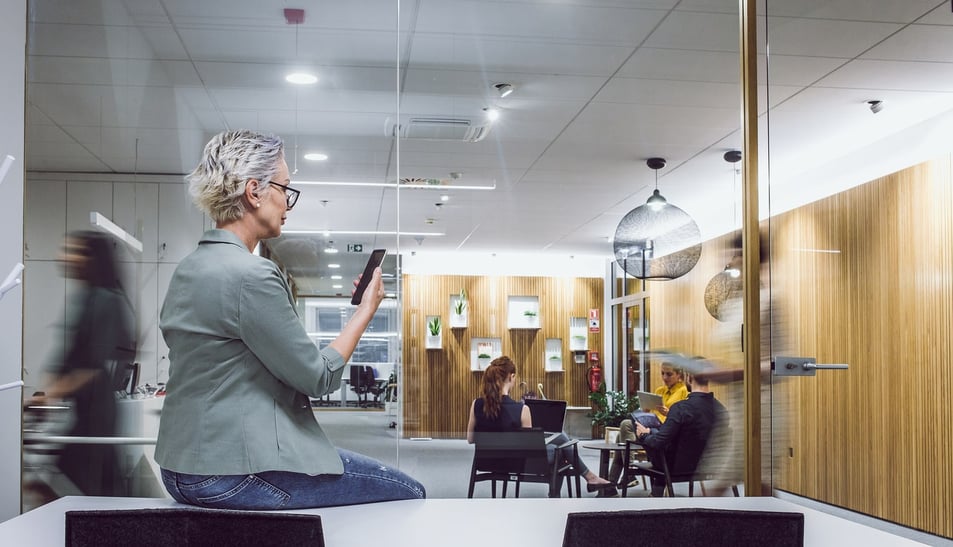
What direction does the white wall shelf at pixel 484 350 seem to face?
toward the camera

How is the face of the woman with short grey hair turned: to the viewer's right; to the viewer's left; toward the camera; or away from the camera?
to the viewer's right

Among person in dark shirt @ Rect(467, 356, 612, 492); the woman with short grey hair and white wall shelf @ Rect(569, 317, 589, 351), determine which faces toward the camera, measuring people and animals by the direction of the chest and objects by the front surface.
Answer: the white wall shelf

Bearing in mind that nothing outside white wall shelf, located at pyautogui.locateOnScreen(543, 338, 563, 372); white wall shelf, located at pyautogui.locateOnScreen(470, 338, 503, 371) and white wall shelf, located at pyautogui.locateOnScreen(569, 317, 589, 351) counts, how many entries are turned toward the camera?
3

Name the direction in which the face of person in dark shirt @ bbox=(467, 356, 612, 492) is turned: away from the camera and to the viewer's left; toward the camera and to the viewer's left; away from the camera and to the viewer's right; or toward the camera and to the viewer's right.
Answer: away from the camera and to the viewer's right

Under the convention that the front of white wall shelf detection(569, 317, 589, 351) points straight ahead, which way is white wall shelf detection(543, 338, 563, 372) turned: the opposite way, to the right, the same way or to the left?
the same way

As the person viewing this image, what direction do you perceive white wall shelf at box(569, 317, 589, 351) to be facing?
facing the viewer

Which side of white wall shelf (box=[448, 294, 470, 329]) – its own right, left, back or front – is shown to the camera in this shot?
front

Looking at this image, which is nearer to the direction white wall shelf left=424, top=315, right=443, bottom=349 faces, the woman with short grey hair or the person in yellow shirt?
the woman with short grey hair

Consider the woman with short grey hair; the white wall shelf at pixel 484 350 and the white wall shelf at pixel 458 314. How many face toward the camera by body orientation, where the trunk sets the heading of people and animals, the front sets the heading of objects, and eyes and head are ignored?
2
